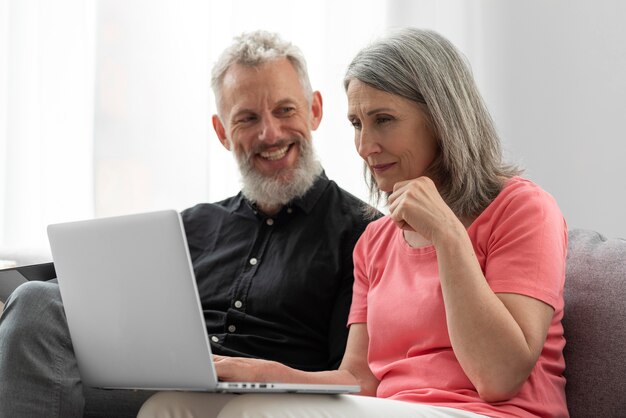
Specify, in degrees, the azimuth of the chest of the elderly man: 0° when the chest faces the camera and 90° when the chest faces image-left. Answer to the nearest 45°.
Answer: approximately 45°

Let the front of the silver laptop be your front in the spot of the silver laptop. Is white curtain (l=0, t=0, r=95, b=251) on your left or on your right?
on your left

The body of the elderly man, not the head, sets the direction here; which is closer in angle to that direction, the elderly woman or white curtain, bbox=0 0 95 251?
the elderly woman

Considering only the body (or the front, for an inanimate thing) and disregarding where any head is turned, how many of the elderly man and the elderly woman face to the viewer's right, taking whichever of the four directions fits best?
0

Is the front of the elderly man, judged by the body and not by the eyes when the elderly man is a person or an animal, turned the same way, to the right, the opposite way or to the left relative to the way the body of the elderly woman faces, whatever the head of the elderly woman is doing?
the same way

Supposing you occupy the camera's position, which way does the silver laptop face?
facing away from the viewer and to the right of the viewer

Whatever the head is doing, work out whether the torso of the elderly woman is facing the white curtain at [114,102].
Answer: no

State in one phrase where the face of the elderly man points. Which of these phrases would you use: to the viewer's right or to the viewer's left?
to the viewer's right

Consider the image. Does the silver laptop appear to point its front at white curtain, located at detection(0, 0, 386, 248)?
no

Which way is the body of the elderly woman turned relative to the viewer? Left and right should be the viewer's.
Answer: facing the viewer and to the left of the viewer

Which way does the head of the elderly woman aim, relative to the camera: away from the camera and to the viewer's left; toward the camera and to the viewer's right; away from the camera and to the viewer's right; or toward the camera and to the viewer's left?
toward the camera and to the viewer's left
